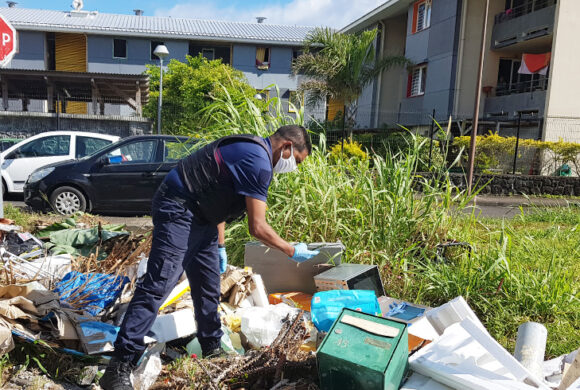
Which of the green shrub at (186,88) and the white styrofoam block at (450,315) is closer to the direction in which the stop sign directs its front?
the white styrofoam block

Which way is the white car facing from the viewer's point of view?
to the viewer's left

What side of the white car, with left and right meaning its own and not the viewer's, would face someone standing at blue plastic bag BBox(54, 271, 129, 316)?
left

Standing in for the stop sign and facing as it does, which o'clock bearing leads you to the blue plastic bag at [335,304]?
The blue plastic bag is roughly at 11 o'clock from the stop sign.

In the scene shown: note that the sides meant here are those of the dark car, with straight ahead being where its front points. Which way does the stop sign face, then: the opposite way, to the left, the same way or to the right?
to the left

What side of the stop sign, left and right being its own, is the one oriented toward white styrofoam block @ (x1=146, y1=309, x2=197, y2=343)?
front

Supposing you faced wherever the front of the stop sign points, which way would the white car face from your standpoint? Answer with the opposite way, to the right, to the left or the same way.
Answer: to the right

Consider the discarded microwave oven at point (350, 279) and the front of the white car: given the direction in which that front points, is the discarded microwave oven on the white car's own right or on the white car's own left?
on the white car's own left

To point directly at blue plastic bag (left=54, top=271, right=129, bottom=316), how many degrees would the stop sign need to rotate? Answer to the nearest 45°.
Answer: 0° — it already faces it

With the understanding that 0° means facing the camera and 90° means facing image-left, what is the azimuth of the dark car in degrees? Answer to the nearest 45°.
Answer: approximately 90°

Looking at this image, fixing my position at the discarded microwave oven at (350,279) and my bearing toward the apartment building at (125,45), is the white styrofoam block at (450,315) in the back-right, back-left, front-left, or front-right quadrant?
back-right

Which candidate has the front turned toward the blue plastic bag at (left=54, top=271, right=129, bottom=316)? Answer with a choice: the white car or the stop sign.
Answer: the stop sign

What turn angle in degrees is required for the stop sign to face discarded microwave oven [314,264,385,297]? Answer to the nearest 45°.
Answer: approximately 45° to its left

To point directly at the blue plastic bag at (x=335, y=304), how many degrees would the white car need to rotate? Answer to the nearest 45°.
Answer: approximately 90° to its left

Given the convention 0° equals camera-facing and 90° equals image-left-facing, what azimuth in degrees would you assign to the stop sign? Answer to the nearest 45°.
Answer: approximately 0°

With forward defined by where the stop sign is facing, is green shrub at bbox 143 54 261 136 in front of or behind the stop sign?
behind

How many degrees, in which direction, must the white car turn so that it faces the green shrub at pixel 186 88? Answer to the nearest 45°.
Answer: approximately 135° to its right

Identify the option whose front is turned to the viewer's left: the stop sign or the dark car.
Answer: the dark car
